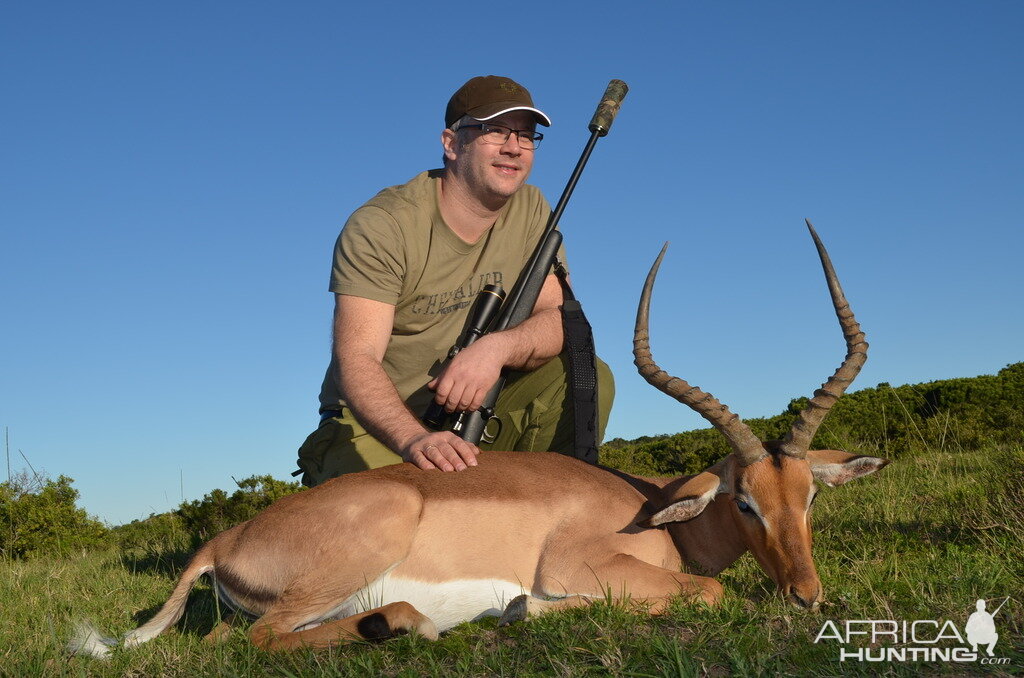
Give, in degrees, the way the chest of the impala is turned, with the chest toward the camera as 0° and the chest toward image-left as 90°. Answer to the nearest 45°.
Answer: approximately 270°

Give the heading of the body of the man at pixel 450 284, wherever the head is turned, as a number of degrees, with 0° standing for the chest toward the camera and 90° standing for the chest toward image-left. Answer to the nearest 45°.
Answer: approximately 315°

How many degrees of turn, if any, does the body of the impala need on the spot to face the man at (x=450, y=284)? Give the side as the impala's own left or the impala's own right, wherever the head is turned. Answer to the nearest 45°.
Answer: approximately 90° to the impala's own left

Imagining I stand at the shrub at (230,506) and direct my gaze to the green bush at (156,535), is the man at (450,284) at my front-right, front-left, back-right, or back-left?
back-left

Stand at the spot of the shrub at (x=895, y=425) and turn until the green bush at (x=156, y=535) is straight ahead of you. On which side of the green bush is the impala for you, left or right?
left

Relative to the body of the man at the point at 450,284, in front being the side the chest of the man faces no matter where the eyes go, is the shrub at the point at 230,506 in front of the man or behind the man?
behind

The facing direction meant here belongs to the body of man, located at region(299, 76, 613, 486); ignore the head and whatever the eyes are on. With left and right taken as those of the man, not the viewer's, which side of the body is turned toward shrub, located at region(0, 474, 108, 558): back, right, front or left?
back

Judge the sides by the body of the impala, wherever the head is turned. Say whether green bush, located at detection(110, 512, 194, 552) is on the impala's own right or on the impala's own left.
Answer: on the impala's own left
